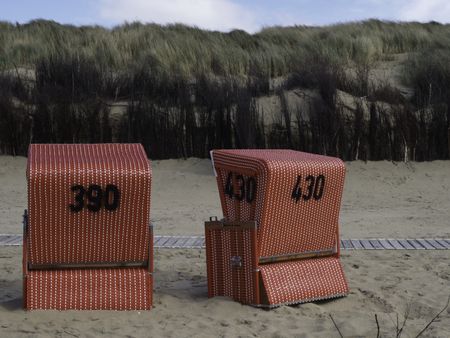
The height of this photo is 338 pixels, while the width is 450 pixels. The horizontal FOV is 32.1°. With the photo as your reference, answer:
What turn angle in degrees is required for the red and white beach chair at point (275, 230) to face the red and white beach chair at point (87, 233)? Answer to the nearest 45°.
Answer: approximately 45° to its left

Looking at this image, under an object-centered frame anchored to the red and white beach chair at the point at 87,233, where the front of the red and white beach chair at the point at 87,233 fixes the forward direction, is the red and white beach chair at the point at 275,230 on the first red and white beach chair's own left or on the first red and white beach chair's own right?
on the first red and white beach chair's own right

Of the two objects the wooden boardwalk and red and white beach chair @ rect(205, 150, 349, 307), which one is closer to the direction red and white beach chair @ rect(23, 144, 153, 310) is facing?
the wooden boardwalk

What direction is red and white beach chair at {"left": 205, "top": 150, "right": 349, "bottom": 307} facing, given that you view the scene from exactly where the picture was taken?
facing away from the viewer and to the left of the viewer

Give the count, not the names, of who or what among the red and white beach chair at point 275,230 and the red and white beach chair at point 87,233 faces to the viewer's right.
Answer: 0

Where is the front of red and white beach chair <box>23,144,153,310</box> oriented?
away from the camera
